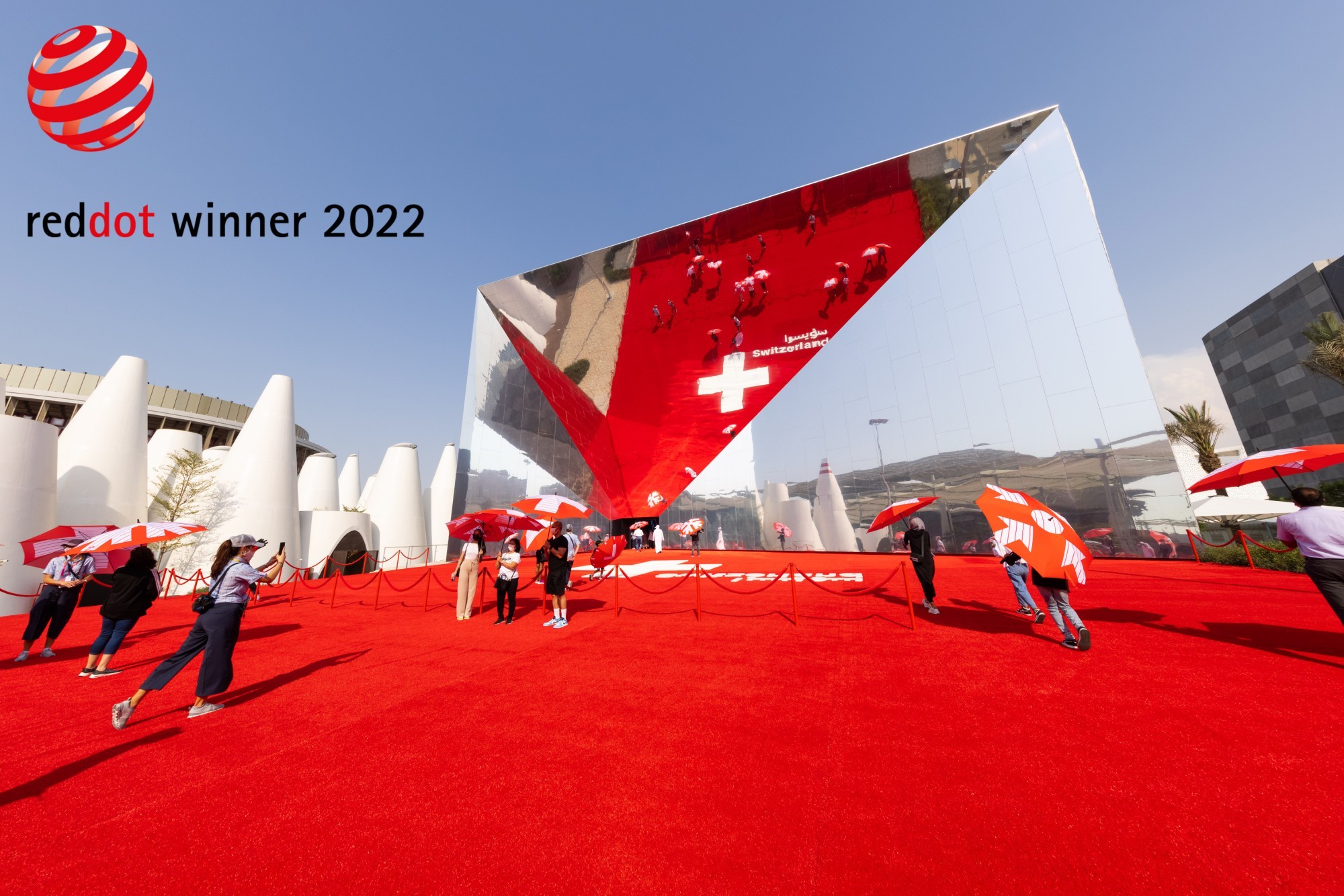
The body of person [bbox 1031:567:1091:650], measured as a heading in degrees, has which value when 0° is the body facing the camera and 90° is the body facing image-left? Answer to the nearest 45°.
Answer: approximately 135°

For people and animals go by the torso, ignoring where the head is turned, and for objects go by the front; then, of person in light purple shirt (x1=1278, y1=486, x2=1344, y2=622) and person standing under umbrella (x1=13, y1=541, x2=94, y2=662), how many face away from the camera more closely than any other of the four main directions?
1

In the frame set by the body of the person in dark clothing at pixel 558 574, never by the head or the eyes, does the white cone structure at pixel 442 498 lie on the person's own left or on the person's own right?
on the person's own right

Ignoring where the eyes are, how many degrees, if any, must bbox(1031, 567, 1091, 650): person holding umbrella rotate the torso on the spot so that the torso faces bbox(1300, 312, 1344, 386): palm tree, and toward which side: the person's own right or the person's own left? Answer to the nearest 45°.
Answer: approximately 90° to the person's own right

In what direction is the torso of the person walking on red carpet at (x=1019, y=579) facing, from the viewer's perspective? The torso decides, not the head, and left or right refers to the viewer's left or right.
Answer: facing away from the viewer and to the left of the viewer

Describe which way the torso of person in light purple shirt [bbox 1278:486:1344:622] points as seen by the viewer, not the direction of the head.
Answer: away from the camera

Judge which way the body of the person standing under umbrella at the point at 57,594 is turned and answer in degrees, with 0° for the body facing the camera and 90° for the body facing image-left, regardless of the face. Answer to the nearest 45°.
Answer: approximately 0°

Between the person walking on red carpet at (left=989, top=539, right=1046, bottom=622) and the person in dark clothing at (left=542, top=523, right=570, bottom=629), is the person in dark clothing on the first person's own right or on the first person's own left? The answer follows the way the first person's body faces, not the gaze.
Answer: on the first person's own left

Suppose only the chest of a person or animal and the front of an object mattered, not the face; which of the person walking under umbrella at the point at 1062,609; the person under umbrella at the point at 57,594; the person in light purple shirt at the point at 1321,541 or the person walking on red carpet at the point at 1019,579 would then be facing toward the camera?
the person under umbrella at the point at 57,594

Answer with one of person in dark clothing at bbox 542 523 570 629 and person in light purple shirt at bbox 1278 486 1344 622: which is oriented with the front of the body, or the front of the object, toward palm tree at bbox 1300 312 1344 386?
the person in light purple shirt

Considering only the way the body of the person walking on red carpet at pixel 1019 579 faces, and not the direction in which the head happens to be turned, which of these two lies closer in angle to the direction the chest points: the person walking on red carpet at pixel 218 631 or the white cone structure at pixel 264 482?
the white cone structure
